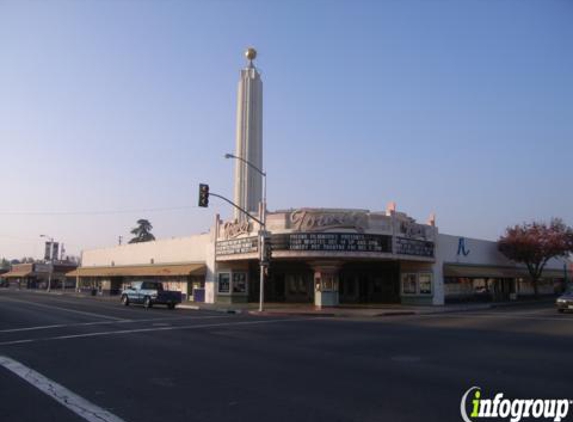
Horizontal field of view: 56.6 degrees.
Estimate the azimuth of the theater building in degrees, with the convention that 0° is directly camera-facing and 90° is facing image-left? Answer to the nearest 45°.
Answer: approximately 0°

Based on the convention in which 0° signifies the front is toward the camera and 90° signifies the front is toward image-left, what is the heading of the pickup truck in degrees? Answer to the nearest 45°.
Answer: approximately 135°

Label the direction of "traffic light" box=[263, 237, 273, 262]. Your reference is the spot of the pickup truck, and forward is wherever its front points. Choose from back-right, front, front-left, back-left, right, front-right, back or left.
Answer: back

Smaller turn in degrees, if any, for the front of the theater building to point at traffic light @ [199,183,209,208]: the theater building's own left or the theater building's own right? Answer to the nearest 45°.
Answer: approximately 45° to the theater building's own right

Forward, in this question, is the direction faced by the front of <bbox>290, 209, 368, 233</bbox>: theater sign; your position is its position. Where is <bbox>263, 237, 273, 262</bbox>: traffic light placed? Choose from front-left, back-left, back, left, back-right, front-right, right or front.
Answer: front-right

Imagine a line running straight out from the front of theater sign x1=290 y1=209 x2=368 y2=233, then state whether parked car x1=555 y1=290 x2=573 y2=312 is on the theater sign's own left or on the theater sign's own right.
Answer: on the theater sign's own left

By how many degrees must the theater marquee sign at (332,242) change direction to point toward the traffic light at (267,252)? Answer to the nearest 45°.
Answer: approximately 45° to its right

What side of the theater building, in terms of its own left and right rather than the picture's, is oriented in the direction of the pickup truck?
right

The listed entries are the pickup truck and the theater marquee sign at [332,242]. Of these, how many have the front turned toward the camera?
1
